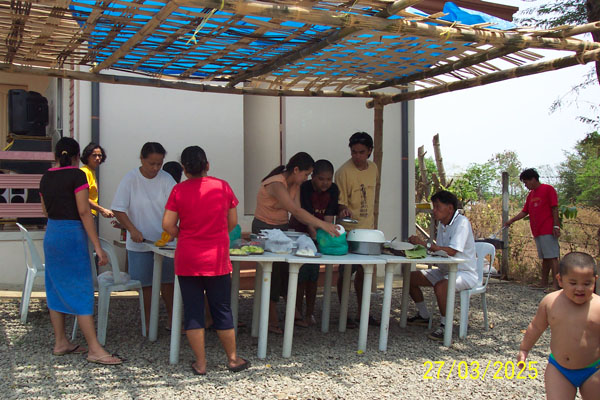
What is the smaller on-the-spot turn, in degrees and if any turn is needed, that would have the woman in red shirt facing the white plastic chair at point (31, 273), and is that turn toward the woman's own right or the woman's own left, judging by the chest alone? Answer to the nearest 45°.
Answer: approximately 45° to the woman's own left

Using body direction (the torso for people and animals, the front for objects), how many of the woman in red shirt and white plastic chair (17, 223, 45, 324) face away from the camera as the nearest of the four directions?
1

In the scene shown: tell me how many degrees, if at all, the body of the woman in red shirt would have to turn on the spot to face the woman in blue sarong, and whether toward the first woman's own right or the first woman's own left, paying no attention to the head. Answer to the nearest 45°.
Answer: approximately 45° to the first woman's own left

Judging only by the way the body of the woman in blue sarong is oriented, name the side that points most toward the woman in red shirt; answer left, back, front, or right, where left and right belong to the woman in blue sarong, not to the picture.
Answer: right

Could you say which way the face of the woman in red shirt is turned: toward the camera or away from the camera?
away from the camera

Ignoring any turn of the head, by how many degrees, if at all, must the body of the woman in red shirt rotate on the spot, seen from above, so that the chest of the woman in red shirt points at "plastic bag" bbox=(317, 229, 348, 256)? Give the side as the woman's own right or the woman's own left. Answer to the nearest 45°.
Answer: approximately 45° to the woman's own right

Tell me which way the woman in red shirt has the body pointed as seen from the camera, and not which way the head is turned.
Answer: away from the camera

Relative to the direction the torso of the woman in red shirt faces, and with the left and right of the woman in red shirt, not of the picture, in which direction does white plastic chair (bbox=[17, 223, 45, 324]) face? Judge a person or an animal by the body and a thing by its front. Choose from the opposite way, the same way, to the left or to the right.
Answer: to the right

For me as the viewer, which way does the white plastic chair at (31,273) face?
facing to the right of the viewer

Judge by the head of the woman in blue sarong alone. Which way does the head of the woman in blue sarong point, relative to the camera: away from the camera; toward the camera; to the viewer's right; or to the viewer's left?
away from the camera

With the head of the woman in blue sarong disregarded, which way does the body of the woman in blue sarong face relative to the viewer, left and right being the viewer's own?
facing away from the viewer and to the right of the viewer

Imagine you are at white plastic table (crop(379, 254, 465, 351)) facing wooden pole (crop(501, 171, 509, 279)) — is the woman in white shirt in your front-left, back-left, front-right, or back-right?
back-left

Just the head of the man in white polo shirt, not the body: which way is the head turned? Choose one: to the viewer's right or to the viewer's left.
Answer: to the viewer's left

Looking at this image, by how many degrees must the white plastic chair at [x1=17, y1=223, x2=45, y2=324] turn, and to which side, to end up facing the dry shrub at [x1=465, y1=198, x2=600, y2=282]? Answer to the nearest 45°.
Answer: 0° — it already faces it

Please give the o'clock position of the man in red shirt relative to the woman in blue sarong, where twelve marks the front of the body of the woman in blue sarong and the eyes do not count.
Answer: The man in red shirt is roughly at 1 o'clock from the woman in blue sarong.

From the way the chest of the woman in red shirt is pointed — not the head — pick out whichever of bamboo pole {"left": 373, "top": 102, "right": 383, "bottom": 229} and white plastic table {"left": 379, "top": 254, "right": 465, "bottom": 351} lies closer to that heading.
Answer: the bamboo pole
